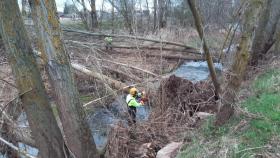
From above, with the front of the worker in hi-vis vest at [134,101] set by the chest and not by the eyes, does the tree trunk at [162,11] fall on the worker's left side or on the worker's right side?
on the worker's left side

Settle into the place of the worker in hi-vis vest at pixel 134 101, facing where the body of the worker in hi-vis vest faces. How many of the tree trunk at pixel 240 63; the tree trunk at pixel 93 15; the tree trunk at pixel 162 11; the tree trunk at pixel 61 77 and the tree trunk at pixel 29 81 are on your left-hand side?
2

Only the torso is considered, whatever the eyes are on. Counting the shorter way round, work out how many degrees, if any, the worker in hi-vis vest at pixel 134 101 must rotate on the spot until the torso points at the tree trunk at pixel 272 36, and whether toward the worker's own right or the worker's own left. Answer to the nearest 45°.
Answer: approximately 45° to the worker's own left

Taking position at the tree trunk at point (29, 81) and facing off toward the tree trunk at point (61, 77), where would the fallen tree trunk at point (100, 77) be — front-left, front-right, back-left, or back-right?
front-left

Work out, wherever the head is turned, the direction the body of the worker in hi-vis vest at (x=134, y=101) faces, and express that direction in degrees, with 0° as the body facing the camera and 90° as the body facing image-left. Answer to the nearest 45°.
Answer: approximately 270°

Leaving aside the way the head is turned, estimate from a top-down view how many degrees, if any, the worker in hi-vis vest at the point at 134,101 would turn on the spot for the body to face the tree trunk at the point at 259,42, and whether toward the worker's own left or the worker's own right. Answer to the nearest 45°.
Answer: approximately 45° to the worker's own left

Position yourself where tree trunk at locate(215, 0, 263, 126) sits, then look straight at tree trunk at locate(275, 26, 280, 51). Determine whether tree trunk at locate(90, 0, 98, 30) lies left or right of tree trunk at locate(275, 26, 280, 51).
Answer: left

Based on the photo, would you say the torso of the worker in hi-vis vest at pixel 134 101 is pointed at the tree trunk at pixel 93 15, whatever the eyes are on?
no

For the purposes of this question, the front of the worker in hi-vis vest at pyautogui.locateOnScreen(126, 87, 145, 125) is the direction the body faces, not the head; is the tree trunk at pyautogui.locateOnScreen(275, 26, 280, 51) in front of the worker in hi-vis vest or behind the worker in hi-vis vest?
in front

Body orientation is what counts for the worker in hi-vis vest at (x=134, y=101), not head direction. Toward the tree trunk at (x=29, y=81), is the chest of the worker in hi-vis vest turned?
no
